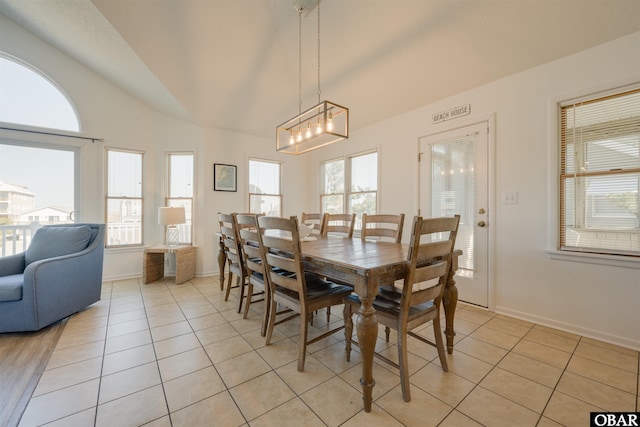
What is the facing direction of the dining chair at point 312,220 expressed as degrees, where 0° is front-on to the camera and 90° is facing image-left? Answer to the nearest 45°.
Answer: approximately 45°

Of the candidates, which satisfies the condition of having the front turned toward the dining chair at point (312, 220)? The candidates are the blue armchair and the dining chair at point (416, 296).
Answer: the dining chair at point (416, 296)

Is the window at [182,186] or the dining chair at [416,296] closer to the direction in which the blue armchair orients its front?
the dining chair

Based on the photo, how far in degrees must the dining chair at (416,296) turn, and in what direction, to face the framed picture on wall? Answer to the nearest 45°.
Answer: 0° — it already faces it

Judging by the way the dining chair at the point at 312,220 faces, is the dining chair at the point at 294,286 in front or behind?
in front

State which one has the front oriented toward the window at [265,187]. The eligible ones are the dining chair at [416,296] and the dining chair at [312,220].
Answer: the dining chair at [416,296]

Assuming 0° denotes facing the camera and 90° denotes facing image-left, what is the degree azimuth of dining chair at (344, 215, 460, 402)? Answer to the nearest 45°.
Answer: approximately 135°

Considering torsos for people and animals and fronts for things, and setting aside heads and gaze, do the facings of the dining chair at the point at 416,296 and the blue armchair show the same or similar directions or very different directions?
very different directions
